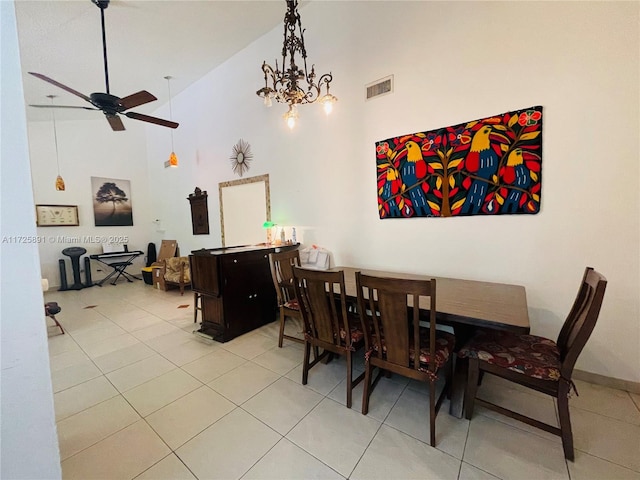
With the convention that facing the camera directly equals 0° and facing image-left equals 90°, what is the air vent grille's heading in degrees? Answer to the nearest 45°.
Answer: approximately 45°

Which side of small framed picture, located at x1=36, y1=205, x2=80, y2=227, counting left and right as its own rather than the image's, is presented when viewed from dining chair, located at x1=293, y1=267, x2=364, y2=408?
front

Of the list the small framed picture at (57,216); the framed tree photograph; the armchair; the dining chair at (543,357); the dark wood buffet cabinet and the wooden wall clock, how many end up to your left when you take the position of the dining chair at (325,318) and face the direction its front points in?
5

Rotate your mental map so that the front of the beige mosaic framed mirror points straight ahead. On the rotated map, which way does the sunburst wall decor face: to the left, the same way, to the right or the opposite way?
the same way

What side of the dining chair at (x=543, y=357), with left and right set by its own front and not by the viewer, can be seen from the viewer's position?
left

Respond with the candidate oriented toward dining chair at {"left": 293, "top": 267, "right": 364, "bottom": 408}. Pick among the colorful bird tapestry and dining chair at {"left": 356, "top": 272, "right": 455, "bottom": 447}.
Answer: the colorful bird tapestry

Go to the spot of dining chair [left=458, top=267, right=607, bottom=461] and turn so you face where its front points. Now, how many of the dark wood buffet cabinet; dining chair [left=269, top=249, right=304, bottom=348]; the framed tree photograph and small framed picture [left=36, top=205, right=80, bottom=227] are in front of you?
4

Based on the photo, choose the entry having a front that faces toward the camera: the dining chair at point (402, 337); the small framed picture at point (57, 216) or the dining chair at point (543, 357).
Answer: the small framed picture

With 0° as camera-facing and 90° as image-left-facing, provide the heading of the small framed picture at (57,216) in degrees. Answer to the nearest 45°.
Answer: approximately 0°

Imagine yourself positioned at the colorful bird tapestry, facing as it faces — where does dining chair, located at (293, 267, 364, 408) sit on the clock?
The dining chair is roughly at 12 o'clock from the colorful bird tapestry.

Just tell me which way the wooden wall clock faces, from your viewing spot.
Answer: facing the viewer and to the left of the viewer

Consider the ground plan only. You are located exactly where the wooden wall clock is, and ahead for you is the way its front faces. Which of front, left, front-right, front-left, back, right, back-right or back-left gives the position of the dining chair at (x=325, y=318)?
front-left

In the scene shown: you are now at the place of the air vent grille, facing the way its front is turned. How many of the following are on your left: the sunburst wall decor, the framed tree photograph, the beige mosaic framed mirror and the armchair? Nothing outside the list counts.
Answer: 0

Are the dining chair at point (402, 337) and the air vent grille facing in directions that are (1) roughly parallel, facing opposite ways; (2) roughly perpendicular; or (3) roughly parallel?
roughly parallel, facing opposite ways
